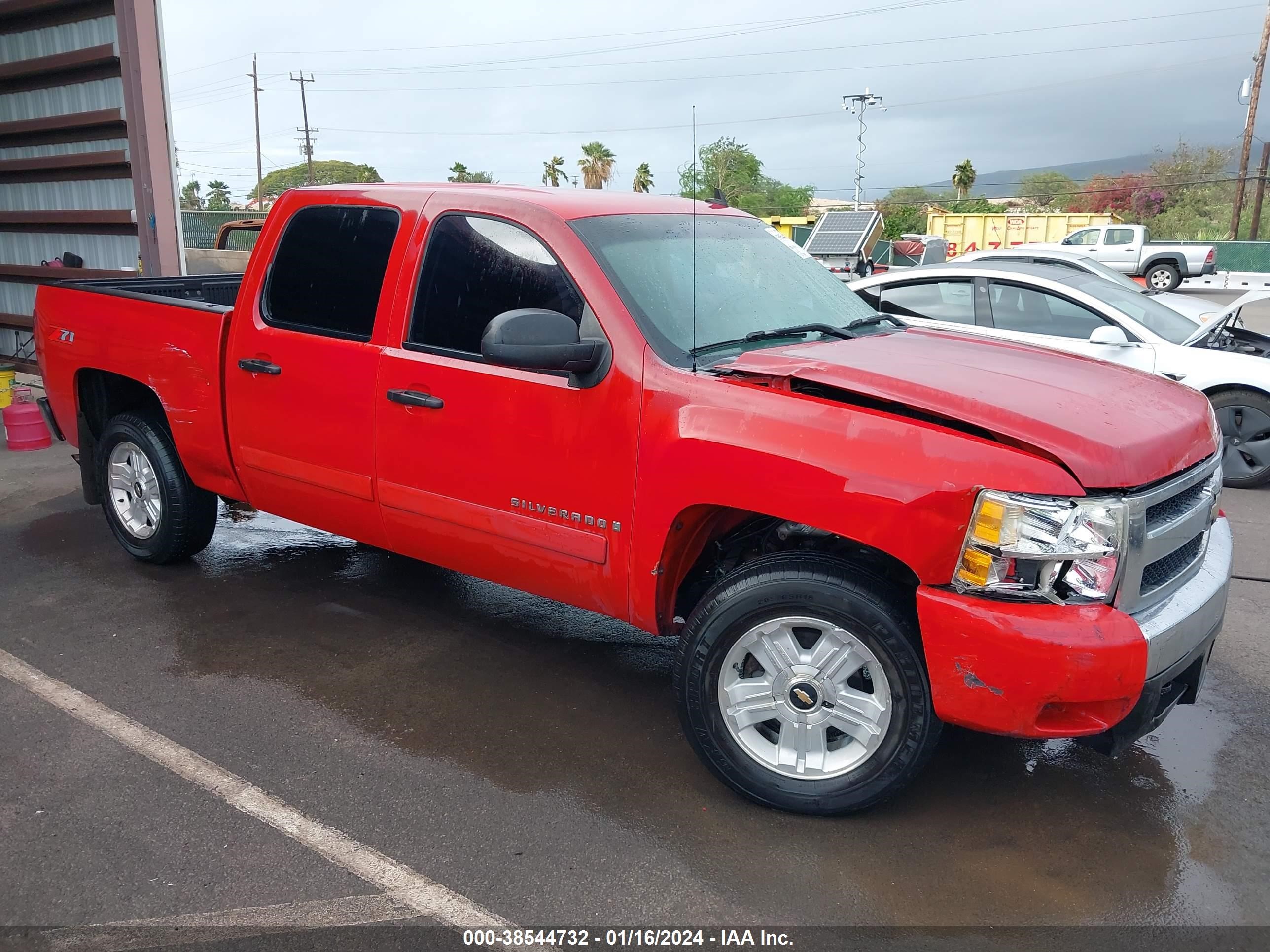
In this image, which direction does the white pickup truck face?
to the viewer's left

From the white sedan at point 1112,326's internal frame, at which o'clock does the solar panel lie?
The solar panel is roughly at 7 o'clock from the white sedan.

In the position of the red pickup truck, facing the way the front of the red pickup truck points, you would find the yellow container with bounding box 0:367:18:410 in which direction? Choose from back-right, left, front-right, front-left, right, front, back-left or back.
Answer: back

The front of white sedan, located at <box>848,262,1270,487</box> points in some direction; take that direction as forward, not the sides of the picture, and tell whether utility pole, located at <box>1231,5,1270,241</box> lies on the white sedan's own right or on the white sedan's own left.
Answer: on the white sedan's own left

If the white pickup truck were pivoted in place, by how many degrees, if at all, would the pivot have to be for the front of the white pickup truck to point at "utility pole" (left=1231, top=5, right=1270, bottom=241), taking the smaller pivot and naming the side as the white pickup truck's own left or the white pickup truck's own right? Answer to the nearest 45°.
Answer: approximately 90° to the white pickup truck's own right

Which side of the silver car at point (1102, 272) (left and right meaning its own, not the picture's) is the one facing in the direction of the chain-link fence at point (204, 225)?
back

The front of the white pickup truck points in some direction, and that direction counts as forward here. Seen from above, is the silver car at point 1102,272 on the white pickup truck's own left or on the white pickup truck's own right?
on the white pickup truck's own left

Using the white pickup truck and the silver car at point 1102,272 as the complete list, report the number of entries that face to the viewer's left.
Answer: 1

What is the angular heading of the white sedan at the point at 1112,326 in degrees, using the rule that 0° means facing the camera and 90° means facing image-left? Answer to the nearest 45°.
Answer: approximately 315°

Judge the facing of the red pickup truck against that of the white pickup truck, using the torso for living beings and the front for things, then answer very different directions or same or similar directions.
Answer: very different directions

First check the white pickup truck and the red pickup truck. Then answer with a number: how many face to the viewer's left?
1
